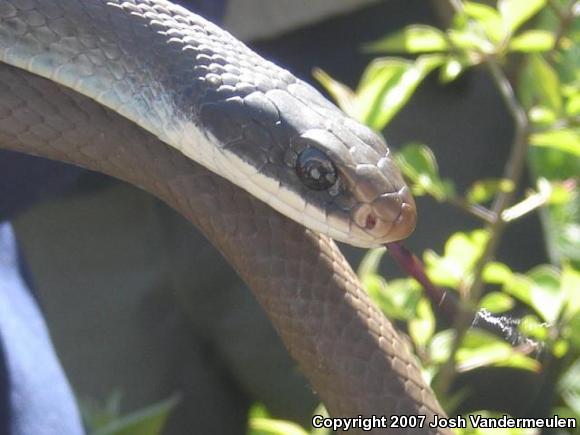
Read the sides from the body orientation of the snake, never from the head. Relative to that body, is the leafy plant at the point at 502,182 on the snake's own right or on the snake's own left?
on the snake's own left

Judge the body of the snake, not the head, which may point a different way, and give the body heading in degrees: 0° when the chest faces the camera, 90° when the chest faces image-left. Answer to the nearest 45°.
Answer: approximately 315°
